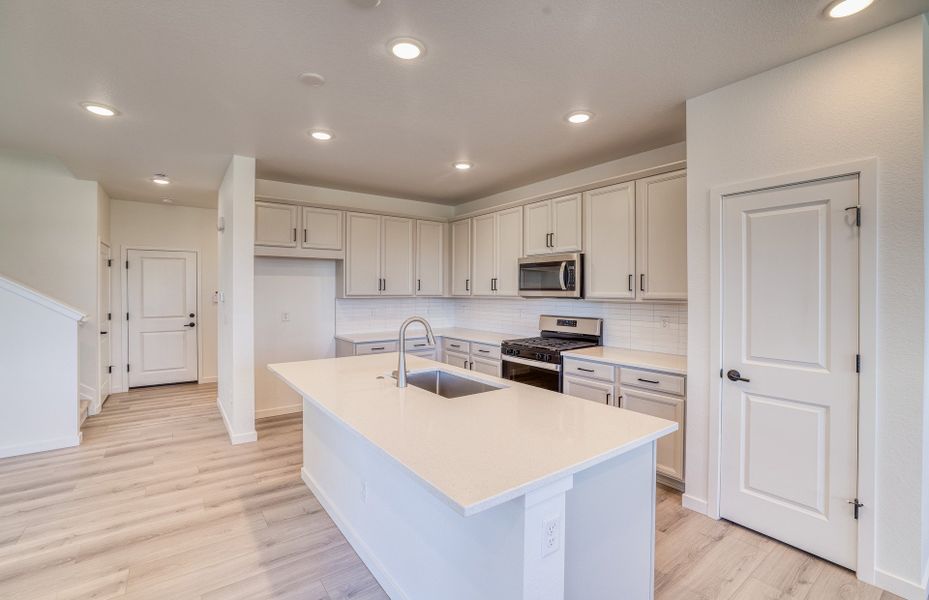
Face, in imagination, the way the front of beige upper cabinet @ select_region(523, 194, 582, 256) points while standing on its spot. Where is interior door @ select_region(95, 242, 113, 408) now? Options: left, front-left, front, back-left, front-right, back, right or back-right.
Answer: front-right

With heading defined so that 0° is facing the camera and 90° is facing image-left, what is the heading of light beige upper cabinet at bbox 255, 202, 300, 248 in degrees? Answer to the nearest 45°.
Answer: approximately 0°

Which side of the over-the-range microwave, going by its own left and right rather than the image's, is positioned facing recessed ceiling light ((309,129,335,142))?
front

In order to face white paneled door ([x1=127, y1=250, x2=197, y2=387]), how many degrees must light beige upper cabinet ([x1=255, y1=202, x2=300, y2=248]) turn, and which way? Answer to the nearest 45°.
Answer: approximately 135° to its right

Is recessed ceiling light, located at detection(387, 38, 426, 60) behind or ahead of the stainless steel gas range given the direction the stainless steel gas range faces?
ahead

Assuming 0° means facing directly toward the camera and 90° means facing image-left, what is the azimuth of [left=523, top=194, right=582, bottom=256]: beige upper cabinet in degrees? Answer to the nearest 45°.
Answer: approximately 45°

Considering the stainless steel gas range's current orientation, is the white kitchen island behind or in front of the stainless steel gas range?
in front

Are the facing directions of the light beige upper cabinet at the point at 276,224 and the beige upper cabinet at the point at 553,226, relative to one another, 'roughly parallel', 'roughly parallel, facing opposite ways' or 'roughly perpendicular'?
roughly perpendicular

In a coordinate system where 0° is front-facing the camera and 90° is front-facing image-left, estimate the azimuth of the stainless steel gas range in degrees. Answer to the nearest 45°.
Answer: approximately 45°

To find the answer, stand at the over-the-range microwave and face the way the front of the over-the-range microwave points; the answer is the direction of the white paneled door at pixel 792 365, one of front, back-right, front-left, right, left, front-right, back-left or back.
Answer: left
